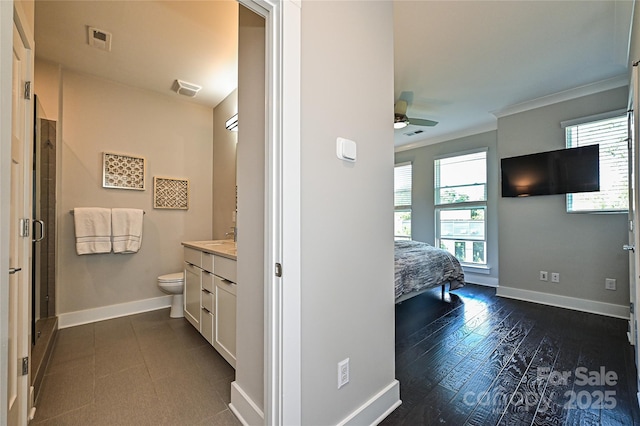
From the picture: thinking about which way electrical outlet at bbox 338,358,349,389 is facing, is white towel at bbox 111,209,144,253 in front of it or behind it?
behind

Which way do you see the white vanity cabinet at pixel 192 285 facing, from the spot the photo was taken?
facing the viewer and to the left of the viewer

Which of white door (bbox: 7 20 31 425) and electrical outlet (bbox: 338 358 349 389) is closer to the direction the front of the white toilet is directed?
the white door

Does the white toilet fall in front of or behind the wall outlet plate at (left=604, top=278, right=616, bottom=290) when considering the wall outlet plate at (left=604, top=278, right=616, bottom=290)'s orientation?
in front

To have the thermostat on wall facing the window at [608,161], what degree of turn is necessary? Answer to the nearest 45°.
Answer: approximately 90° to its left

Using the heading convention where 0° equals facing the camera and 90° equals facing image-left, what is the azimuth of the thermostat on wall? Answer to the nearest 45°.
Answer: approximately 315°

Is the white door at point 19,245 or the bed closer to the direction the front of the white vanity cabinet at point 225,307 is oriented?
the white door

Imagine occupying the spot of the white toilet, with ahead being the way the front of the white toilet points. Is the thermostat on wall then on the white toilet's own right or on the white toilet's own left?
on the white toilet's own left

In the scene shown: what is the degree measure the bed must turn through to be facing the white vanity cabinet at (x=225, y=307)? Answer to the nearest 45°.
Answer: approximately 180°

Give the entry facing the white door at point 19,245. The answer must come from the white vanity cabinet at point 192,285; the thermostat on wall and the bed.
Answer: the white vanity cabinet

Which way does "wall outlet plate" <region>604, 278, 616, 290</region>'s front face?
toward the camera
